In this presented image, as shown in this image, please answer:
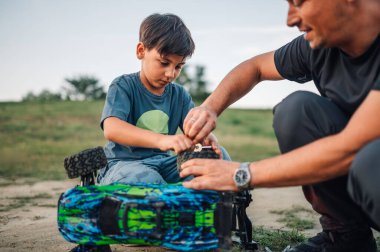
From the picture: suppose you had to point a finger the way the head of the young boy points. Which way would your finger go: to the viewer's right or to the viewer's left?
to the viewer's right

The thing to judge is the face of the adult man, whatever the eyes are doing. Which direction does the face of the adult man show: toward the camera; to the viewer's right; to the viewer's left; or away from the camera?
to the viewer's left

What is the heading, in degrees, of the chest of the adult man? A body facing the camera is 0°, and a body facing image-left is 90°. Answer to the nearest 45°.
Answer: approximately 45°

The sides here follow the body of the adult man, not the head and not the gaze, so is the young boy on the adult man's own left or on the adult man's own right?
on the adult man's own right

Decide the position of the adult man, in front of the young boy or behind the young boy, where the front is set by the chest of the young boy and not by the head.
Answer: in front

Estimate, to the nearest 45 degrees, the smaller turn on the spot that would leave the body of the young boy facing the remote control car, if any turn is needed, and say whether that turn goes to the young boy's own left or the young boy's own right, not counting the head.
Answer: approximately 45° to the young boy's own right

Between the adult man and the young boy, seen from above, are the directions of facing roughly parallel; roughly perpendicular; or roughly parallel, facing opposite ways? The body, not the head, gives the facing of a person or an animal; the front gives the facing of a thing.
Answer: roughly perpendicular

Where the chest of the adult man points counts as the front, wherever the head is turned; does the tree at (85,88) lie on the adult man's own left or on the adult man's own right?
on the adult man's own right

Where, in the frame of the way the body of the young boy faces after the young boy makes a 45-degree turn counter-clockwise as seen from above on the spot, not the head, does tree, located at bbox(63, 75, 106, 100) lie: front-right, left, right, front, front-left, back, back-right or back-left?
left

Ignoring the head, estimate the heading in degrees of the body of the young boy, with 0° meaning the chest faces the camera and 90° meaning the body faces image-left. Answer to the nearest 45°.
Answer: approximately 315°

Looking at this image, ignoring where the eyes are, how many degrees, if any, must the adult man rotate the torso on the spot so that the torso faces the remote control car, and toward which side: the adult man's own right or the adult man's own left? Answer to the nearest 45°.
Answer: approximately 45° to the adult man's own right
